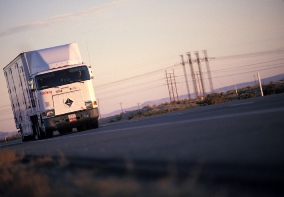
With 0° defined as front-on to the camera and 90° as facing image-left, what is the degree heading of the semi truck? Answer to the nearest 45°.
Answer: approximately 0°
